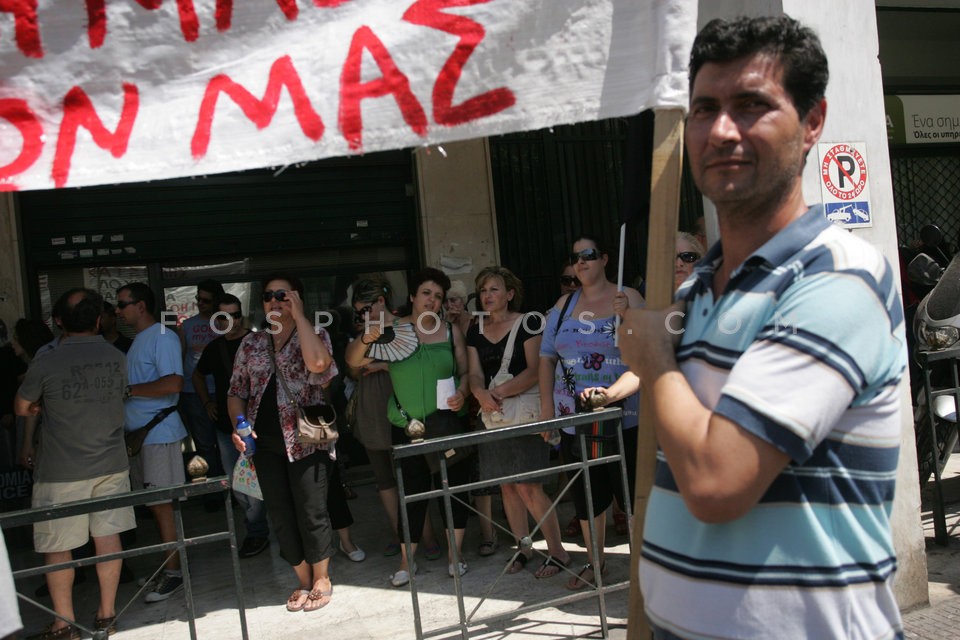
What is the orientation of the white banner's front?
toward the camera

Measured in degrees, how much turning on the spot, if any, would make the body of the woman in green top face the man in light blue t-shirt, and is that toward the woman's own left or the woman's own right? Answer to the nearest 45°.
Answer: approximately 90° to the woman's own right

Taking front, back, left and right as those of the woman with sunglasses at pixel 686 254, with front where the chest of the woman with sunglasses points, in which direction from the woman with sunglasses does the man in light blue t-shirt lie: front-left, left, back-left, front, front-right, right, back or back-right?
front-right

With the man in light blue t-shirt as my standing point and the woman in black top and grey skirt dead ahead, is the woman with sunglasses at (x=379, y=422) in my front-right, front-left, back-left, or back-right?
front-left

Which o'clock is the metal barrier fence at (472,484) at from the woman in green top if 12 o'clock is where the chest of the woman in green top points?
The metal barrier fence is roughly at 12 o'clock from the woman in green top.

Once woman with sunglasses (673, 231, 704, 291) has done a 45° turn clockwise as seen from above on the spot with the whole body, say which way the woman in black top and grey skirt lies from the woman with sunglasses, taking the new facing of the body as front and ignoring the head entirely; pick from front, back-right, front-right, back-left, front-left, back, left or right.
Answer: front

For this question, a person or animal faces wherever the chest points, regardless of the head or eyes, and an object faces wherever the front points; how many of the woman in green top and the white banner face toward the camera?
2

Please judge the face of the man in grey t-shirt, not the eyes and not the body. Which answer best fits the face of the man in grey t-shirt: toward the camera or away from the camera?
away from the camera

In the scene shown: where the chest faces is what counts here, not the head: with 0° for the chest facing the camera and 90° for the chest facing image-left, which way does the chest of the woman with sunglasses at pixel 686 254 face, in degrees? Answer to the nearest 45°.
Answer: approximately 45°
